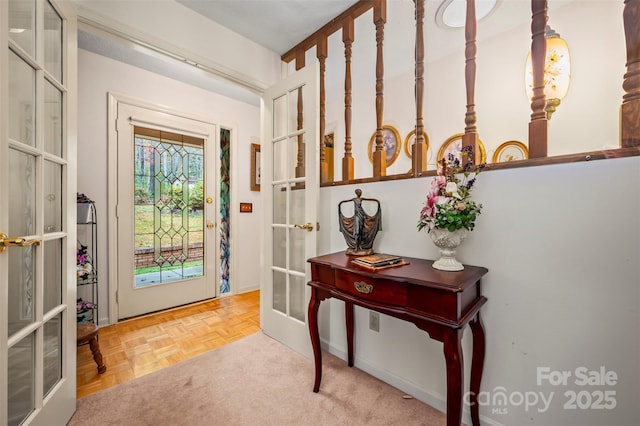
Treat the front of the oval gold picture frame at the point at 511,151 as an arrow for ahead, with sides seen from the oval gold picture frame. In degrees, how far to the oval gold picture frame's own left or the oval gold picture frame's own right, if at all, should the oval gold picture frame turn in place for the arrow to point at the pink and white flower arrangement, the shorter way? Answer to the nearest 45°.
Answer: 0° — it already faces it

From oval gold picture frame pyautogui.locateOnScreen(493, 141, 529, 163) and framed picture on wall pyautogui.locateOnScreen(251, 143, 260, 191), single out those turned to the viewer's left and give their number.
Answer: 0

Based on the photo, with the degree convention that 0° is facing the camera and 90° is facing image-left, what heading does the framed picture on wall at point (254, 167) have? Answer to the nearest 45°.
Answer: approximately 315°

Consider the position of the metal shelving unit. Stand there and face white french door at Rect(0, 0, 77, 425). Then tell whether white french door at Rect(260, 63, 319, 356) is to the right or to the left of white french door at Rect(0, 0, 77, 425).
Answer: left

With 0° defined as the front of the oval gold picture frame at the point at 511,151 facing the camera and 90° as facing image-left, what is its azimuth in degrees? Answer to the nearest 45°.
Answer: approximately 0°

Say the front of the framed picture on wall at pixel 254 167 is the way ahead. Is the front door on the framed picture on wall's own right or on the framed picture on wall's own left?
on the framed picture on wall's own right

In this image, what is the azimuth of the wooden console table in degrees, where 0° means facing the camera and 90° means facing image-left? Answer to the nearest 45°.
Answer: approximately 45°

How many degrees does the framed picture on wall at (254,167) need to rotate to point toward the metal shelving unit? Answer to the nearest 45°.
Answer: approximately 90° to its right
